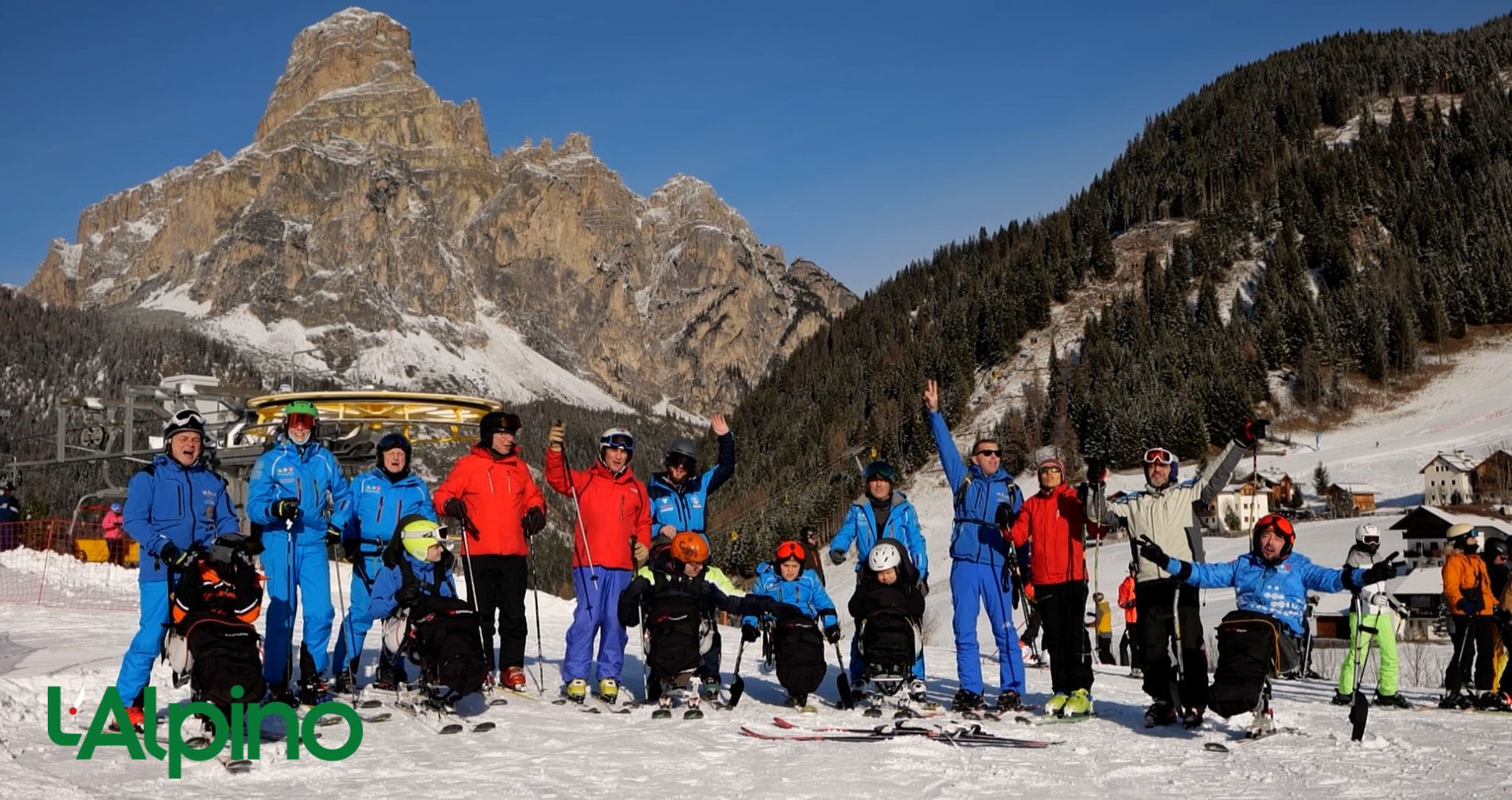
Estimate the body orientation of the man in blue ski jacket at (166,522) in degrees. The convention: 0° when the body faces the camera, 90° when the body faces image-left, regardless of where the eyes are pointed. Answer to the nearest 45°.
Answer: approximately 315°

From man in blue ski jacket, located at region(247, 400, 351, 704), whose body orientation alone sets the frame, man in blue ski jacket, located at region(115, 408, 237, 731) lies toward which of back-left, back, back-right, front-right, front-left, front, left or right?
front-right

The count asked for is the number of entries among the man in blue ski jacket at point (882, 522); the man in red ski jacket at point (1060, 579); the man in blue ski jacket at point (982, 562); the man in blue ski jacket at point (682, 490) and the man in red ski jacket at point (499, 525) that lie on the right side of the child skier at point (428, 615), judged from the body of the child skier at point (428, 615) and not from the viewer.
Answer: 0

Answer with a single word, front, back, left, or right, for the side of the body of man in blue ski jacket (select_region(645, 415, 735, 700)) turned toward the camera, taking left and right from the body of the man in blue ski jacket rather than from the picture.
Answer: front

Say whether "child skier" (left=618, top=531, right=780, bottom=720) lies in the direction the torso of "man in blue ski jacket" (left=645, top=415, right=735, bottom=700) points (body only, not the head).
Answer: yes

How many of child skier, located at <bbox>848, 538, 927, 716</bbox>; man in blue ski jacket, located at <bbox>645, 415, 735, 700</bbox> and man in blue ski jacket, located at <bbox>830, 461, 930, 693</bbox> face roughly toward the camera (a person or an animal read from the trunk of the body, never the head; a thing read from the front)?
3

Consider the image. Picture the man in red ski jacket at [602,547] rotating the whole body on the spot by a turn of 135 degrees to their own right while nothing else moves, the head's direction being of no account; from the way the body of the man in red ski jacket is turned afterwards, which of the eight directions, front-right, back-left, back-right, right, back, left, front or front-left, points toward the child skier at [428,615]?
left

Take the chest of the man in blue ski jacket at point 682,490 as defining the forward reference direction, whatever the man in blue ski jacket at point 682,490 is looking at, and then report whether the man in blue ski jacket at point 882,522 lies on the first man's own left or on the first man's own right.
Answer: on the first man's own left

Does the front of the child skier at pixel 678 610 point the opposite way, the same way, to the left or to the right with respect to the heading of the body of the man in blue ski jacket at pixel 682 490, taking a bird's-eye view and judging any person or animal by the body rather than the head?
the same way

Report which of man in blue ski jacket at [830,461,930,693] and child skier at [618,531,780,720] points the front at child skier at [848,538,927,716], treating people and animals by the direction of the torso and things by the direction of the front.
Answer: the man in blue ski jacket

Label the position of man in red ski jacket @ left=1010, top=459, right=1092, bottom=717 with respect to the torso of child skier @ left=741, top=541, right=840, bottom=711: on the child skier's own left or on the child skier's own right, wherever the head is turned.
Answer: on the child skier's own left

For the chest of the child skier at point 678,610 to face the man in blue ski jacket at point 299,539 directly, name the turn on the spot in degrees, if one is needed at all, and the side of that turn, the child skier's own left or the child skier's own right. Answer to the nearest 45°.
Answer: approximately 90° to the child skier's own right

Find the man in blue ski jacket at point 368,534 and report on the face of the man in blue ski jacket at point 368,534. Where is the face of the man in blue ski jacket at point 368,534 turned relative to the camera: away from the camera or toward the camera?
toward the camera

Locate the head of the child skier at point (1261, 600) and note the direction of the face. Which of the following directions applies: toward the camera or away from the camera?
toward the camera

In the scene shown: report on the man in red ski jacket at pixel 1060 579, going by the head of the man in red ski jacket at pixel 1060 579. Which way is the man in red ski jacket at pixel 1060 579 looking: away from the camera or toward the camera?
toward the camera

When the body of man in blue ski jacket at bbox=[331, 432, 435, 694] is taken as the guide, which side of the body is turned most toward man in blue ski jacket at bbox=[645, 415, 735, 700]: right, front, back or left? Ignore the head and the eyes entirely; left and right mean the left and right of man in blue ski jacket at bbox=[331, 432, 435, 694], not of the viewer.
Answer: left

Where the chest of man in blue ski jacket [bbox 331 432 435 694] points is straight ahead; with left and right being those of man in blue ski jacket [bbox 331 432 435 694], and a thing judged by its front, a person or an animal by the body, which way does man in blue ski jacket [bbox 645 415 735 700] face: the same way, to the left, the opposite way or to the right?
the same way

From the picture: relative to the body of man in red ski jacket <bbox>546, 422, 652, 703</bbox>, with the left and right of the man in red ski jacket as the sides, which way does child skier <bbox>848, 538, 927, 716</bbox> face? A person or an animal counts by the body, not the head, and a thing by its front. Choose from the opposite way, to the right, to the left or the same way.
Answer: the same way

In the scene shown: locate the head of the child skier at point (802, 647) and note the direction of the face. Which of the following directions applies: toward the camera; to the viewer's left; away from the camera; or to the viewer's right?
toward the camera

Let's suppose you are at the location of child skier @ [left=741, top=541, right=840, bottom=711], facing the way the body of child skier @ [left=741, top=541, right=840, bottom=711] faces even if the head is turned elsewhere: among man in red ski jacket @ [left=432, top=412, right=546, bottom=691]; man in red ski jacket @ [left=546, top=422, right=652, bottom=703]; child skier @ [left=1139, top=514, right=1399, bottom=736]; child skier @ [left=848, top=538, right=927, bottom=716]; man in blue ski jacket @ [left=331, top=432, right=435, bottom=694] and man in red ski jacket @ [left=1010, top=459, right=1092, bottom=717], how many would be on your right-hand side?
3

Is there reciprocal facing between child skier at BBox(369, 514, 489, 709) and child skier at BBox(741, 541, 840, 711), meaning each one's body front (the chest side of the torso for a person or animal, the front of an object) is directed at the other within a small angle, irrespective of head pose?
no

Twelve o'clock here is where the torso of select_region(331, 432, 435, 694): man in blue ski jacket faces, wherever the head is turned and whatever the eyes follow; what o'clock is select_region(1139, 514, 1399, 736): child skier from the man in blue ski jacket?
The child skier is roughly at 10 o'clock from the man in blue ski jacket.
